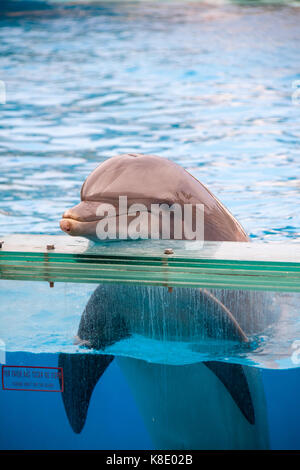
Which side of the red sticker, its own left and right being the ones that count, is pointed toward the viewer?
front
